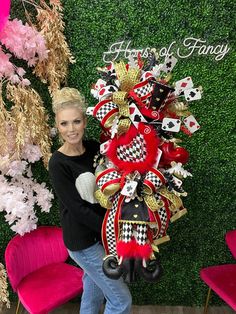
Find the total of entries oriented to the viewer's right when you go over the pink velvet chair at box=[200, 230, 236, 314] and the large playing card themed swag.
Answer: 0

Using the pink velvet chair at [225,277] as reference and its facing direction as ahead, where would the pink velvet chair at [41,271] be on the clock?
the pink velvet chair at [41,271] is roughly at 1 o'clock from the pink velvet chair at [225,277].

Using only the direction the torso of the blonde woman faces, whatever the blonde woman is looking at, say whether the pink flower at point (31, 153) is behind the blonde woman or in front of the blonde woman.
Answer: behind

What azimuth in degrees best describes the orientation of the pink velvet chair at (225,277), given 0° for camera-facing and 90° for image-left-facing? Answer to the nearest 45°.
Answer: approximately 45°

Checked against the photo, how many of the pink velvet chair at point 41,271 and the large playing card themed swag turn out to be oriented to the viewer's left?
0

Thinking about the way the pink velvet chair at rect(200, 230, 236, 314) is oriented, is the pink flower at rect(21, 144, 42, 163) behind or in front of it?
in front

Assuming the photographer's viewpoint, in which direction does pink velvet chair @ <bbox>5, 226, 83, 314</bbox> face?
facing the viewer and to the right of the viewer

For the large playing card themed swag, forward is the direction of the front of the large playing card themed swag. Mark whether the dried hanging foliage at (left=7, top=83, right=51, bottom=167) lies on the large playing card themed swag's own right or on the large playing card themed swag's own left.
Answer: on the large playing card themed swag's own right
